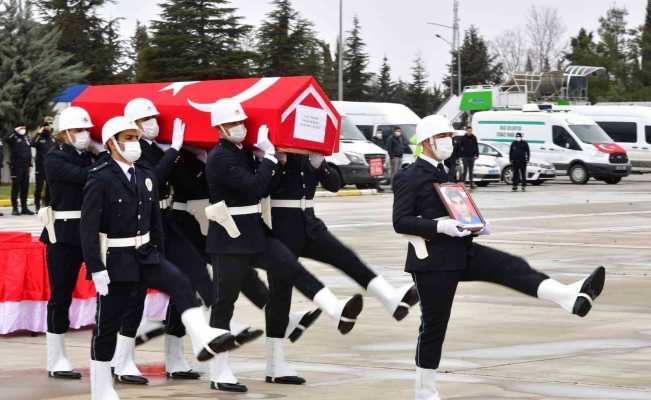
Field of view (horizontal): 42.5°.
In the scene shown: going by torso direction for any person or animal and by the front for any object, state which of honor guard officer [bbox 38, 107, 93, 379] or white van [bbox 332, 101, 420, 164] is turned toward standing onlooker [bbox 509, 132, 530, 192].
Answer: the white van

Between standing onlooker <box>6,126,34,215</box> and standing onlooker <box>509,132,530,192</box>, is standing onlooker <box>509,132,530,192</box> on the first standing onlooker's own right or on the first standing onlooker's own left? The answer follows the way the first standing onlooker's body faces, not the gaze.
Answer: on the first standing onlooker's own left

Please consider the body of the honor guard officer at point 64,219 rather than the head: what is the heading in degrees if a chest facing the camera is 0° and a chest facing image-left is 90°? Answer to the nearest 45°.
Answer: approximately 315°

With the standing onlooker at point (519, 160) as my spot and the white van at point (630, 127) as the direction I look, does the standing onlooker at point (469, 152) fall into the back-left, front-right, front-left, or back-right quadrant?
back-left

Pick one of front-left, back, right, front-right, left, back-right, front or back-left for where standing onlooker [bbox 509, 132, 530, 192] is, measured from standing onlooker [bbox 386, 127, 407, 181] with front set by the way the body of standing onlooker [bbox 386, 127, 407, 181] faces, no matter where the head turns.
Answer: left

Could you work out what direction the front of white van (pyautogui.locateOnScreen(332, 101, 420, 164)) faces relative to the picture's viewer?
facing the viewer and to the right of the viewer

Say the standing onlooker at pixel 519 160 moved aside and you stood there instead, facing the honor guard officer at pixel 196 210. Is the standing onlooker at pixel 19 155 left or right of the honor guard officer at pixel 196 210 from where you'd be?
right

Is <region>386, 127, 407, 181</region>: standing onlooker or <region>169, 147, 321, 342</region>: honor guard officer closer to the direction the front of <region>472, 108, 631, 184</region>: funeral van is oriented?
the honor guard officer
